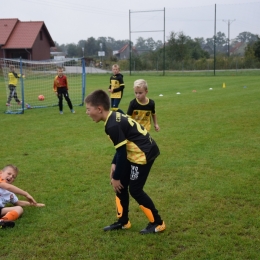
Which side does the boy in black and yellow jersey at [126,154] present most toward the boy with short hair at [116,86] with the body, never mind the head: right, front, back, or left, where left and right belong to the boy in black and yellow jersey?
right

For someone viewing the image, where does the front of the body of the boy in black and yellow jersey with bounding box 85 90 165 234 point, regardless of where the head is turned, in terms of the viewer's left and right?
facing to the left of the viewer

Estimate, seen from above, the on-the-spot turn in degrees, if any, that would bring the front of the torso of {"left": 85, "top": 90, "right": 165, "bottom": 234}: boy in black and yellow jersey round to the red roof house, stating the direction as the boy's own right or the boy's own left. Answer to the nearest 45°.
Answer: approximately 90° to the boy's own right

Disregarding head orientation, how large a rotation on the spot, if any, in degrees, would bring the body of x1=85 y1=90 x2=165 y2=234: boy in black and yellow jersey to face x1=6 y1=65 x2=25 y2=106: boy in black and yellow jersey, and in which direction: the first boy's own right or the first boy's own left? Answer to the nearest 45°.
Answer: approximately 90° to the first boy's own right

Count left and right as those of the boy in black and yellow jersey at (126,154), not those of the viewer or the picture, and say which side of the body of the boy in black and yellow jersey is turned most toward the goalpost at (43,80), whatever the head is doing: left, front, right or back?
right

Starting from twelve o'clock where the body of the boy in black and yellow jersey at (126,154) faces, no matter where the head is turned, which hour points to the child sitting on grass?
The child sitting on grass is roughly at 1 o'clock from the boy in black and yellow jersey.

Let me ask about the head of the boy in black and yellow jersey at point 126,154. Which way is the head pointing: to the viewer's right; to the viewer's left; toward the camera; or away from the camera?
to the viewer's left
